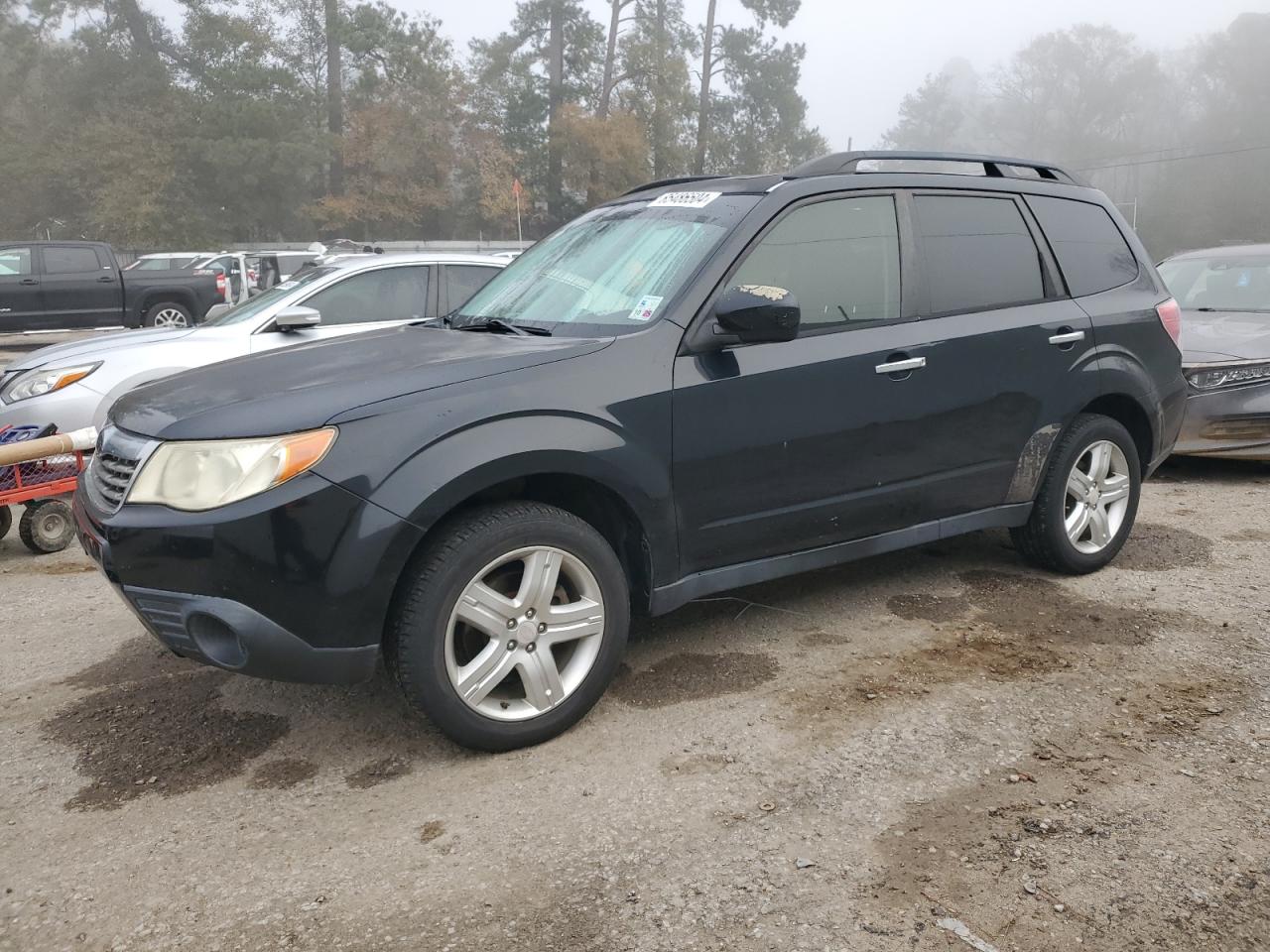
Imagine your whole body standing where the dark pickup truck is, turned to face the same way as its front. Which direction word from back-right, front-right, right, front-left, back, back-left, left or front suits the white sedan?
left

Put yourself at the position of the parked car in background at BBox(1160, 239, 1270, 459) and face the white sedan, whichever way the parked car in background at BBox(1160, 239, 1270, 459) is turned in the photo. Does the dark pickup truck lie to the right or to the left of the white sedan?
right

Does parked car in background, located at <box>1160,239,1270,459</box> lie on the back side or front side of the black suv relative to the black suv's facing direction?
on the back side

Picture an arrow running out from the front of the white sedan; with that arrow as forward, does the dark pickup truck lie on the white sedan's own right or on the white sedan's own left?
on the white sedan's own right

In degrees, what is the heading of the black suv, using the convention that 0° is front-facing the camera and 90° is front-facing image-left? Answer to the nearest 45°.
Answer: approximately 45°

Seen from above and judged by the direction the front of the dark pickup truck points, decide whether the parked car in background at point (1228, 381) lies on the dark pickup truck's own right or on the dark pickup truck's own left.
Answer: on the dark pickup truck's own left

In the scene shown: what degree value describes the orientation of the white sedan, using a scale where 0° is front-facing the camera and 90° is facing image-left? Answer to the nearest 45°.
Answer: approximately 45°

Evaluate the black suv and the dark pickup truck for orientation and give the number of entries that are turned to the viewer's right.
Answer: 0

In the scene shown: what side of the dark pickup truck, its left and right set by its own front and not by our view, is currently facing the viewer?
left

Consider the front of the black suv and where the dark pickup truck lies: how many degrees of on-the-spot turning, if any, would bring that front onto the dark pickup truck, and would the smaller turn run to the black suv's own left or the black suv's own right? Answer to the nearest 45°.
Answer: approximately 90° to the black suv's own right
